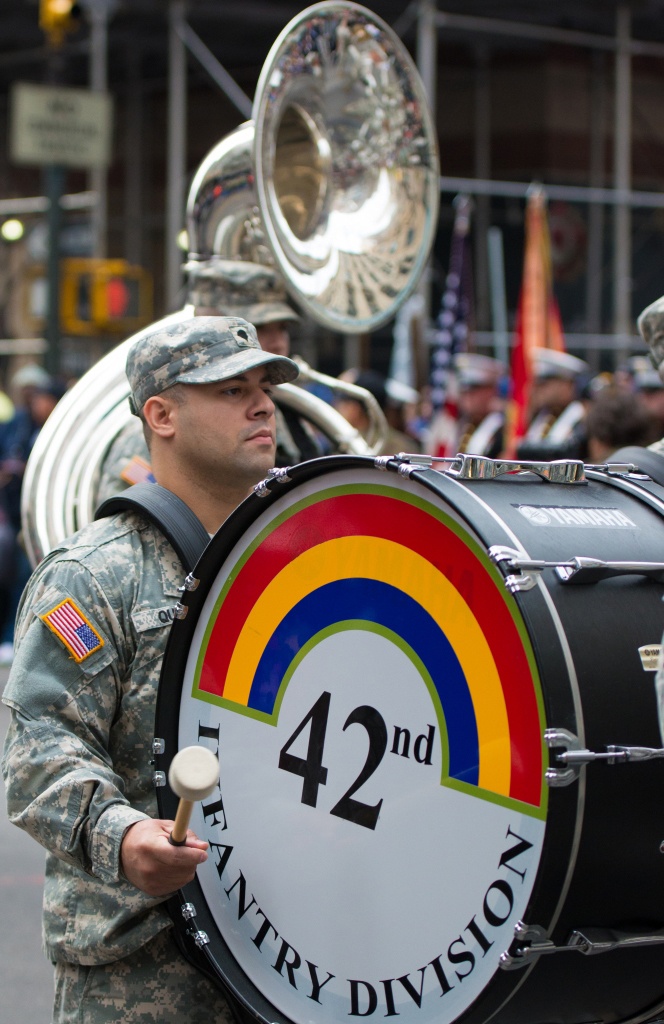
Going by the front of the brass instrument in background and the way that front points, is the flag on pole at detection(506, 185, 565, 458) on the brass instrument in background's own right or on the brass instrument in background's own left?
on the brass instrument in background's own left

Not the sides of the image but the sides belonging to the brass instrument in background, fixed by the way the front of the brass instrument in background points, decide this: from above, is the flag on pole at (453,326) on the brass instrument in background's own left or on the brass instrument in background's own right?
on the brass instrument in background's own left

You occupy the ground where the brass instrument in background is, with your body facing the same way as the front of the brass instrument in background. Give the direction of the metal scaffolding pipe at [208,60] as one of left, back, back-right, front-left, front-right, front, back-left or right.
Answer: back-left

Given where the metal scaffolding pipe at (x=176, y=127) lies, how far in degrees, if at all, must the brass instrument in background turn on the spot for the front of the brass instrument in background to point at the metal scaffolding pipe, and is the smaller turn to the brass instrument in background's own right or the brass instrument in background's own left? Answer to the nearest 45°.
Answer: approximately 135° to the brass instrument in background's own left

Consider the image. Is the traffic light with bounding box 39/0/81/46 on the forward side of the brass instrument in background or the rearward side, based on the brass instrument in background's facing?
on the rearward side

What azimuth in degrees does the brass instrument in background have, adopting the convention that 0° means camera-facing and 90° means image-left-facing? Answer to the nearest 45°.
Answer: approximately 315°

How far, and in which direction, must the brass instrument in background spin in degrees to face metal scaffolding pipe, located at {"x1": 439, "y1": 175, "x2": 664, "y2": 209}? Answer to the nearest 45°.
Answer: approximately 135° to its left

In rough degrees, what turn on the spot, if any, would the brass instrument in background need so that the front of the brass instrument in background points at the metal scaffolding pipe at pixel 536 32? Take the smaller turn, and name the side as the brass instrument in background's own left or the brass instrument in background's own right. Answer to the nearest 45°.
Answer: approximately 135° to the brass instrument in background's own left

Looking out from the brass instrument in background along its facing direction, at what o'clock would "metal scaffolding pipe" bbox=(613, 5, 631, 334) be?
The metal scaffolding pipe is roughly at 8 o'clock from the brass instrument in background.

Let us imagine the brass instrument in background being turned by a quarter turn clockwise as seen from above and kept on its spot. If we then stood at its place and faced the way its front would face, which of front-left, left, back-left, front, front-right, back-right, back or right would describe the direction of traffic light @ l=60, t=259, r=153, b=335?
back-right
